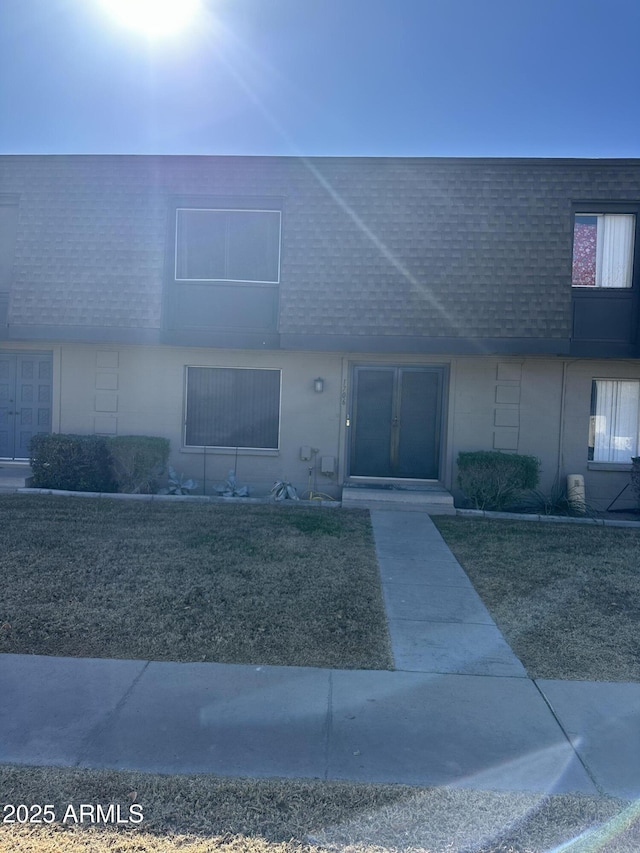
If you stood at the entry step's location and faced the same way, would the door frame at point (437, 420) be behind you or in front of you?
behind

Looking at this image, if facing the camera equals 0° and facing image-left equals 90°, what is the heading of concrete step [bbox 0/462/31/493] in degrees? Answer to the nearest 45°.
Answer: approximately 0°

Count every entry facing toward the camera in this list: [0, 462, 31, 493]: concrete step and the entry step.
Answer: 2

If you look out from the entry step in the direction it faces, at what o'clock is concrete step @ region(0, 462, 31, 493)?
The concrete step is roughly at 3 o'clock from the entry step.

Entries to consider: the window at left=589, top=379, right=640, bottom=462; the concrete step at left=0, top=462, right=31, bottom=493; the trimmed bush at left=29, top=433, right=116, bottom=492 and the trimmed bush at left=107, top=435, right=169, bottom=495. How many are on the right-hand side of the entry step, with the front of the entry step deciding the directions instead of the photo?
3

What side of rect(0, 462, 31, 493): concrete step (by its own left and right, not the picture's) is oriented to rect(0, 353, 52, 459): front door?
back

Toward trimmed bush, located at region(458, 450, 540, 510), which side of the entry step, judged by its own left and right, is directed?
left

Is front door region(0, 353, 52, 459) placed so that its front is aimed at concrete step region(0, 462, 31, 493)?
yes

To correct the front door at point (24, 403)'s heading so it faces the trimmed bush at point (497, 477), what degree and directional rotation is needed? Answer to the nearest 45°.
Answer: approximately 45° to its left
